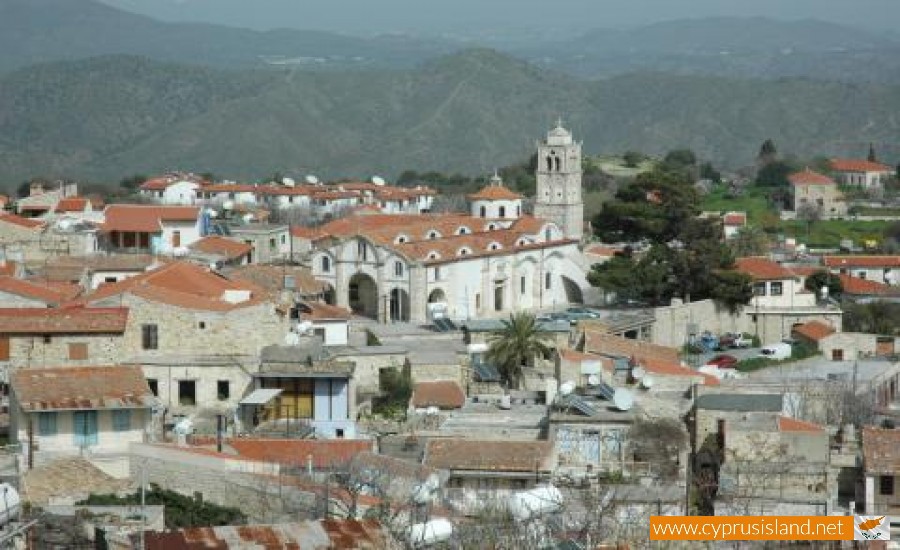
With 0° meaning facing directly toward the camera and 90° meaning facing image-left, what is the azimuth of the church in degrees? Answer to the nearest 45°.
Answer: approximately 45°

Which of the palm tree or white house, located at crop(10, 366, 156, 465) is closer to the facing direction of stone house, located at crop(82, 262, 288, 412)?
the white house

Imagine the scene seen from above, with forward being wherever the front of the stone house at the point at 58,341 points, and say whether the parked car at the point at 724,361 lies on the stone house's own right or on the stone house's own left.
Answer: on the stone house's own left

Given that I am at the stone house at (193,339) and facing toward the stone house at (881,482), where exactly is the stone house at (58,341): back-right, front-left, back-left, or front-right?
back-right

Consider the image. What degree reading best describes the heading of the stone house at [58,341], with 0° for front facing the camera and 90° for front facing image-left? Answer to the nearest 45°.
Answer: approximately 0°

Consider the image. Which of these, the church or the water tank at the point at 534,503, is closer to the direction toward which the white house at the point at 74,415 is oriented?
the water tank

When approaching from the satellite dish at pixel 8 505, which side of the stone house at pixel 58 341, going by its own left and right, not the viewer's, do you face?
front

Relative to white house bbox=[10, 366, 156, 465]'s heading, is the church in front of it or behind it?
behind

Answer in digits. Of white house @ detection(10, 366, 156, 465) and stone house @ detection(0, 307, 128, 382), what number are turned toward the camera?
2

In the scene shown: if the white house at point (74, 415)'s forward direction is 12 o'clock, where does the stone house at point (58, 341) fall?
the stone house at point (58, 341) is roughly at 6 o'clock from the white house at point (74, 415).

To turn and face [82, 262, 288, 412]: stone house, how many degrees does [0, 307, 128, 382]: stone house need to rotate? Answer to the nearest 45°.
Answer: approximately 90° to its left
